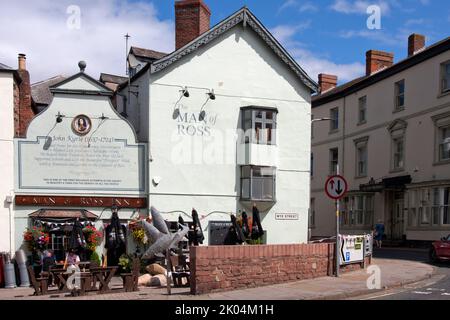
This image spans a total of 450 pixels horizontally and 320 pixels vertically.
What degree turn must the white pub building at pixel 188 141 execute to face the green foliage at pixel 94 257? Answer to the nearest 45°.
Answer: approximately 45° to its right

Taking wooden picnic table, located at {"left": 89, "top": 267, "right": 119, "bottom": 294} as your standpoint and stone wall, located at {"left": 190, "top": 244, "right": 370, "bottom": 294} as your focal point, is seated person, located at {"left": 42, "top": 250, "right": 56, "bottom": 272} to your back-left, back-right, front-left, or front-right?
back-left

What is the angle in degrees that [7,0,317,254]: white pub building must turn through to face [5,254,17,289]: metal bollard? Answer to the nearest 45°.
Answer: approximately 45° to its right

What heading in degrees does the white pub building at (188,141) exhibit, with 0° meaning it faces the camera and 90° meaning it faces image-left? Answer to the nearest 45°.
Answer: approximately 0°
